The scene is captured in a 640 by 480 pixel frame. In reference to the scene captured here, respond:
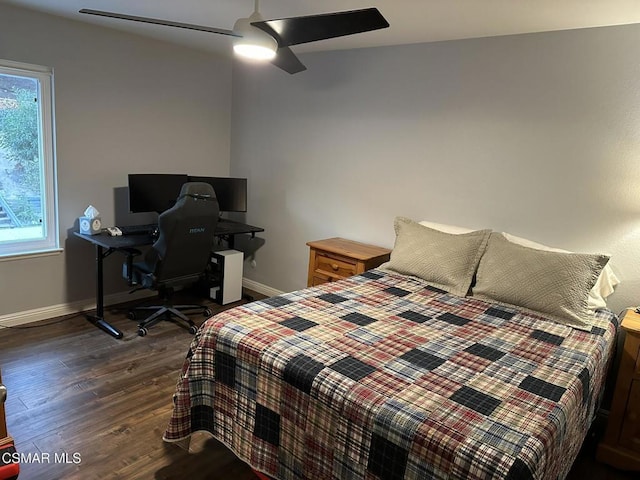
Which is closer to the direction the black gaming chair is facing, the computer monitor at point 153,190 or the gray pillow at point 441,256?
the computer monitor

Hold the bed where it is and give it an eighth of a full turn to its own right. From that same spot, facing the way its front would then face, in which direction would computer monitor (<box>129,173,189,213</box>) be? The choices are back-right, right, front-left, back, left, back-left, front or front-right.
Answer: front-right

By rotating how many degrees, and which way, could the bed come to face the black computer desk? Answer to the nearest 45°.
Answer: approximately 90° to its right

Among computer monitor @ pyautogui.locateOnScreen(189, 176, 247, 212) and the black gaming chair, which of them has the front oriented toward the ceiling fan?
the computer monitor

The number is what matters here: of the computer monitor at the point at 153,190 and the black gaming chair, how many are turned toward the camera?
1

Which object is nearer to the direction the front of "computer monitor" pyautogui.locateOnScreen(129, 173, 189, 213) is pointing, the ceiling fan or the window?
the ceiling fan

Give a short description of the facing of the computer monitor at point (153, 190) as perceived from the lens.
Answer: facing the viewer

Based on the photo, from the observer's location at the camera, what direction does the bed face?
facing the viewer and to the left of the viewer

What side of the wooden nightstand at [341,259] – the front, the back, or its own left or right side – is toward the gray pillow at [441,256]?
left

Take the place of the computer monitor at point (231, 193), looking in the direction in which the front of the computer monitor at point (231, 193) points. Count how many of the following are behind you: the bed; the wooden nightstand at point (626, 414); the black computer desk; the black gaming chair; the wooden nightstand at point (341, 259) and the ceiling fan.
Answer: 0

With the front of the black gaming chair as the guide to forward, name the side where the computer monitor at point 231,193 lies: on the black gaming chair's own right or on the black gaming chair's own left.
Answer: on the black gaming chair's own right

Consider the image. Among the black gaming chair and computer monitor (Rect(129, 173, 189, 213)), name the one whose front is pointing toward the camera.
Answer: the computer monitor

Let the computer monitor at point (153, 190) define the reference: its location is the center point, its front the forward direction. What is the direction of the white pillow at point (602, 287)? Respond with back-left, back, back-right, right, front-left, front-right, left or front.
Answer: front-left

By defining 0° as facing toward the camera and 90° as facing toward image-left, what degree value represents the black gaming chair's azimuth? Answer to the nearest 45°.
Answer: approximately 135°

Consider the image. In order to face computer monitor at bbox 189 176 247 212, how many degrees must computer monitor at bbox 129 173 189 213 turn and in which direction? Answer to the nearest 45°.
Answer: approximately 90° to its left

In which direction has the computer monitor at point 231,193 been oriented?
toward the camera

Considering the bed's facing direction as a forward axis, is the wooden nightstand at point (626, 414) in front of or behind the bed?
behind

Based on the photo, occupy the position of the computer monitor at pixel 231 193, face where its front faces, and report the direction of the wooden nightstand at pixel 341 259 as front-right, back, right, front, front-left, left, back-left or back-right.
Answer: front-left

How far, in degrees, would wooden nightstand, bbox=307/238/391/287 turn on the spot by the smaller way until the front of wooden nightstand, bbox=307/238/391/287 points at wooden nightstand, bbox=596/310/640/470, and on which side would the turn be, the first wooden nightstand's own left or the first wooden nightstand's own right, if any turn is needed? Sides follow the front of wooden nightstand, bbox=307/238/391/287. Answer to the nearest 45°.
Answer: approximately 90° to the first wooden nightstand's own left
